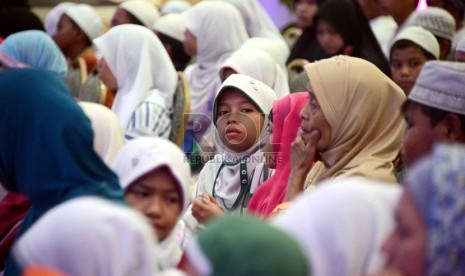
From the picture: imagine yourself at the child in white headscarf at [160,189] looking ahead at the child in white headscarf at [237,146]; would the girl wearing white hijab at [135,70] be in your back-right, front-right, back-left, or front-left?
front-left

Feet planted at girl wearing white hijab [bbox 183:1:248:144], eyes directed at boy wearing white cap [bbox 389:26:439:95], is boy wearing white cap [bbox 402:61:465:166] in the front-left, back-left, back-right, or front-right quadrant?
front-right

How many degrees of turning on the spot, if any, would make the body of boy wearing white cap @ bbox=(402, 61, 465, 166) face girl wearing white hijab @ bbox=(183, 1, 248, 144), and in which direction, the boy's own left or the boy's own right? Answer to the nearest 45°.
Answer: approximately 45° to the boy's own right

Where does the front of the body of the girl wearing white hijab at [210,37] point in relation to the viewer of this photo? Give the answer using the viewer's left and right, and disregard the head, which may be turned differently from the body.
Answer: facing to the left of the viewer

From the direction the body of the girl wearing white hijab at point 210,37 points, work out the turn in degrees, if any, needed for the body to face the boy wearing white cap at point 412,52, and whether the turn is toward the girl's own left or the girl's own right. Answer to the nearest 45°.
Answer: approximately 135° to the girl's own left

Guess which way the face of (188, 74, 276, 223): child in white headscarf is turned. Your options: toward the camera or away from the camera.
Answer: toward the camera

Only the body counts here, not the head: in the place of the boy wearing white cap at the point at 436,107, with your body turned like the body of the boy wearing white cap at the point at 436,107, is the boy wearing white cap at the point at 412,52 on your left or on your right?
on your right

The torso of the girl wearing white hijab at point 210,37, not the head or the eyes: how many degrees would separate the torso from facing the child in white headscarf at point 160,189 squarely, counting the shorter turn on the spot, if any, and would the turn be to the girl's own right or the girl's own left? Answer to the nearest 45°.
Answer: approximately 90° to the girl's own left

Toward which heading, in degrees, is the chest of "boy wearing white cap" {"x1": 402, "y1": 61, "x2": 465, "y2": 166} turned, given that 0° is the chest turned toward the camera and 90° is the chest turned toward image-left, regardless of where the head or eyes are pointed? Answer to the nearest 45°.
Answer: approximately 90°

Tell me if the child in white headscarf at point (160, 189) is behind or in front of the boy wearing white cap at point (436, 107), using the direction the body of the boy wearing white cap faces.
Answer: in front

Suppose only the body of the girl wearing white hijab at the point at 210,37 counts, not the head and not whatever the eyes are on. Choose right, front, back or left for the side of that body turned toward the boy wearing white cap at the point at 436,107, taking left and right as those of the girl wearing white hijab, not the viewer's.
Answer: left
